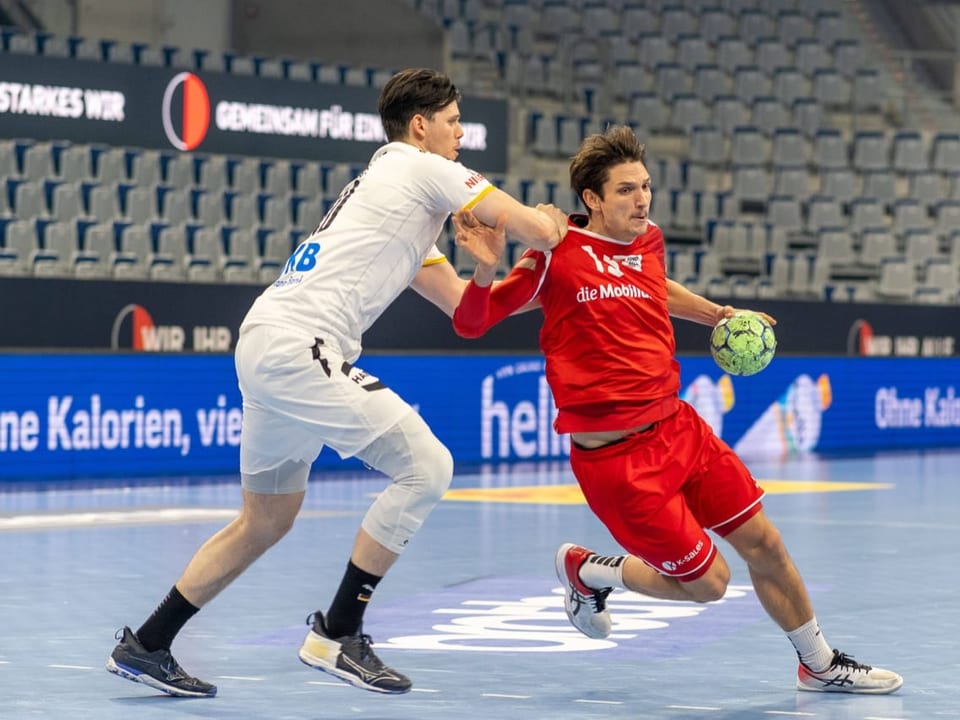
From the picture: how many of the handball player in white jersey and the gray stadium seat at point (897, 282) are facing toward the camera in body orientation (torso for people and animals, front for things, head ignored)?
1

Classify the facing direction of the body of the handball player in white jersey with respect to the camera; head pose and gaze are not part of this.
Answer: to the viewer's right

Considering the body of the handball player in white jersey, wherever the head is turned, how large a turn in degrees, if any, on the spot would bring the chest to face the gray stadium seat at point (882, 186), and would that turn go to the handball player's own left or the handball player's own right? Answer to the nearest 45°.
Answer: approximately 90° to the handball player's own left

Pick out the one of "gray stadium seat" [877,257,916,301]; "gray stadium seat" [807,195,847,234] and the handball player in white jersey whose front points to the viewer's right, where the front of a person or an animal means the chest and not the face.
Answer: the handball player in white jersey

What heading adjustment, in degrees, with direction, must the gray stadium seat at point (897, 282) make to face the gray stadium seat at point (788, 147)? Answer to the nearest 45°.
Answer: approximately 135° to its right

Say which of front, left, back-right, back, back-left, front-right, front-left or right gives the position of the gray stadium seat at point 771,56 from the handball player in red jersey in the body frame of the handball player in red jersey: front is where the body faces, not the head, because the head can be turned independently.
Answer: back-left

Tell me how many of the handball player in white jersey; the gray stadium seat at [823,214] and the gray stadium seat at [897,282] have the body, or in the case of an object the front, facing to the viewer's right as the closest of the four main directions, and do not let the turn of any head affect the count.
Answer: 1

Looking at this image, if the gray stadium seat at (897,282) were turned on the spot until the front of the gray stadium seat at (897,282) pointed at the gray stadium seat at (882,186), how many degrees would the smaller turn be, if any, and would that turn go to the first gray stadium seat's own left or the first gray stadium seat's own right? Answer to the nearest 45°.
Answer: approximately 180°

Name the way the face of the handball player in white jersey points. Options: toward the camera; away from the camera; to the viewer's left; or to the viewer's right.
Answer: to the viewer's right

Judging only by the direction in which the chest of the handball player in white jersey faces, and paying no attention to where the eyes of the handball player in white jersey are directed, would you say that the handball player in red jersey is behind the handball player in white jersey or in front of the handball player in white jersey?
in front

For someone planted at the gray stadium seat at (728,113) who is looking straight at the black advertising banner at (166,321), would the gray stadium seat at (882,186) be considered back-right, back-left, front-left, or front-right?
back-left
